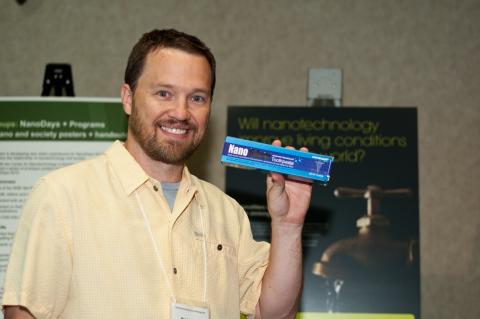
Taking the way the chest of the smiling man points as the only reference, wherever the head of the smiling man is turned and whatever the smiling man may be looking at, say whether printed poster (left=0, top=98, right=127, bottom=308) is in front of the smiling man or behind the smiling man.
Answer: behind

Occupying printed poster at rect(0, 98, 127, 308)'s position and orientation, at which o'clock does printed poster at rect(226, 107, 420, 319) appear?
printed poster at rect(226, 107, 420, 319) is roughly at 9 o'clock from printed poster at rect(0, 98, 127, 308).

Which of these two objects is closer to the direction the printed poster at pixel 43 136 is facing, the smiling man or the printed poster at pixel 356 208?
the smiling man

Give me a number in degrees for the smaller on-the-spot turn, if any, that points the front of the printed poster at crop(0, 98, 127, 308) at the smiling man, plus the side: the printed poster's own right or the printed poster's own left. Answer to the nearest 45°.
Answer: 0° — it already faces them

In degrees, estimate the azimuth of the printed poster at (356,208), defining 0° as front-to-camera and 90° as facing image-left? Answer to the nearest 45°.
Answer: approximately 0°

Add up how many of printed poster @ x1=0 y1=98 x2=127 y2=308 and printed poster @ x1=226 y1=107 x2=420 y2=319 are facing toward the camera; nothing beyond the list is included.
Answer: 2

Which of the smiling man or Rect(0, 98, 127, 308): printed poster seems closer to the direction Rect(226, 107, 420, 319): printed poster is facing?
the smiling man

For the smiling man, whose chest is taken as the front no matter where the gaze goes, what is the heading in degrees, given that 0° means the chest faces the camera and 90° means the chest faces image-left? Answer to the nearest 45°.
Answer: approximately 315°

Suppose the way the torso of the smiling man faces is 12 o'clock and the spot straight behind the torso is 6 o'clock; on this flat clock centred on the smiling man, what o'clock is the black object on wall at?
The black object on wall is roughly at 7 o'clock from the smiling man.

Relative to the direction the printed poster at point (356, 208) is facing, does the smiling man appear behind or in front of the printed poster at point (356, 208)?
in front

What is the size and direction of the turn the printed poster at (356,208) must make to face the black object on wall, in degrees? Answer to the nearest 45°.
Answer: approximately 90° to its right
